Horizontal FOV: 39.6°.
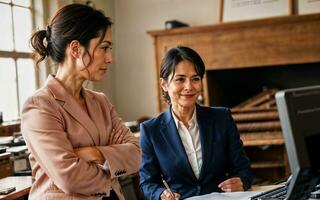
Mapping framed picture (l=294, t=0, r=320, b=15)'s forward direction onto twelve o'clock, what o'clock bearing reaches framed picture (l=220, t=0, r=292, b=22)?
framed picture (l=220, t=0, r=292, b=22) is roughly at 3 o'clock from framed picture (l=294, t=0, r=320, b=15).

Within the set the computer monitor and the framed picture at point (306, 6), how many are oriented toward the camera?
1

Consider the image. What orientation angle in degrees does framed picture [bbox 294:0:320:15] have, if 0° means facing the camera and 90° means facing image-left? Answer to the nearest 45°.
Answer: approximately 0°

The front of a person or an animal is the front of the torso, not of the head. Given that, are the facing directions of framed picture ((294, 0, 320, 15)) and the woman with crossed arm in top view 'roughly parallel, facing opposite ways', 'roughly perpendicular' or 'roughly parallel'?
roughly perpendicular

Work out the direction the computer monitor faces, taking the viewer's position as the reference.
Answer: facing away from the viewer and to the left of the viewer

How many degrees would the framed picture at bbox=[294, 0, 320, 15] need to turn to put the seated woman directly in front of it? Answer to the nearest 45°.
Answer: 0° — it already faces them

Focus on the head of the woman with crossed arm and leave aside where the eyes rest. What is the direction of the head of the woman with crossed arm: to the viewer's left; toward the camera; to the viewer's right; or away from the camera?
to the viewer's right

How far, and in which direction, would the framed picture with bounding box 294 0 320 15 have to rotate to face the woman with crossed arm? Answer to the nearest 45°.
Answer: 0° — it already faces them

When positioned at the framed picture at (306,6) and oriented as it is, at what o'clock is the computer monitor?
The computer monitor is roughly at 12 o'clock from the framed picture.

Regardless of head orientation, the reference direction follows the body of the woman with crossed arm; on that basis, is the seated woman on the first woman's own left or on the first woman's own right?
on the first woman's own left
